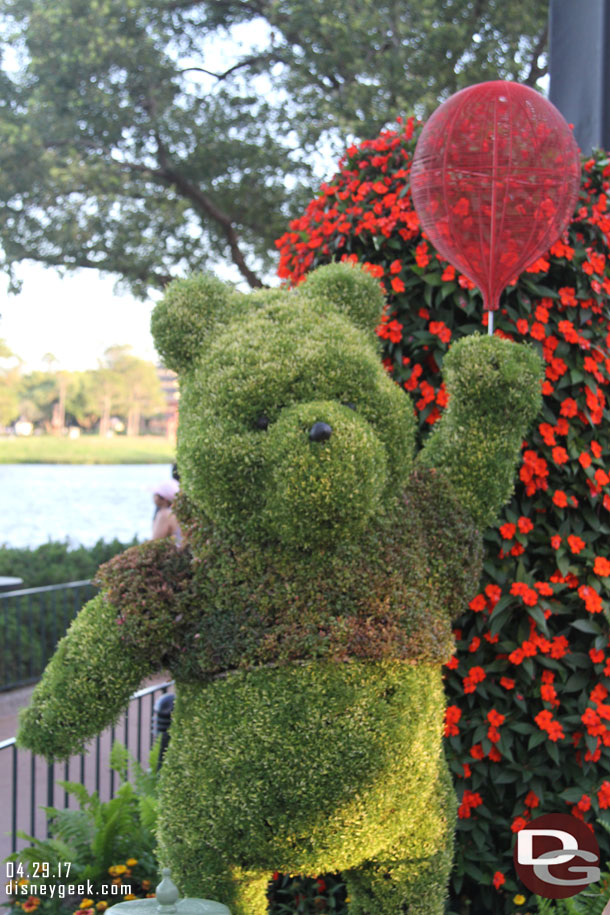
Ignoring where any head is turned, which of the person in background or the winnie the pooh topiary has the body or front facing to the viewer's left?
the person in background

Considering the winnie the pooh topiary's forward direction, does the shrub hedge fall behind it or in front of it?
behind

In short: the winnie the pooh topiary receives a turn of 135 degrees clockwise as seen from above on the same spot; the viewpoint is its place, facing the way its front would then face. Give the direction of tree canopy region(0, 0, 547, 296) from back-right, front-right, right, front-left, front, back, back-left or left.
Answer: front-right

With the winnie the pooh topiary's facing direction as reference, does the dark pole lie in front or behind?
behind

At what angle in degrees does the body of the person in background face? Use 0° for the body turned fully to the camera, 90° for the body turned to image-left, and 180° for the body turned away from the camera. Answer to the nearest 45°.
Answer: approximately 90°

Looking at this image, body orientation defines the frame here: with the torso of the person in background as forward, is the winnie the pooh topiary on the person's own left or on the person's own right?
on the person's own left

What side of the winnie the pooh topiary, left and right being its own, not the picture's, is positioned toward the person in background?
back

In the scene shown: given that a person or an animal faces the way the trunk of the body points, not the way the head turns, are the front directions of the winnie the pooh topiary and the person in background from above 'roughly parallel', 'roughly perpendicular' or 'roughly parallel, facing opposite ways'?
roughly perpendicular
